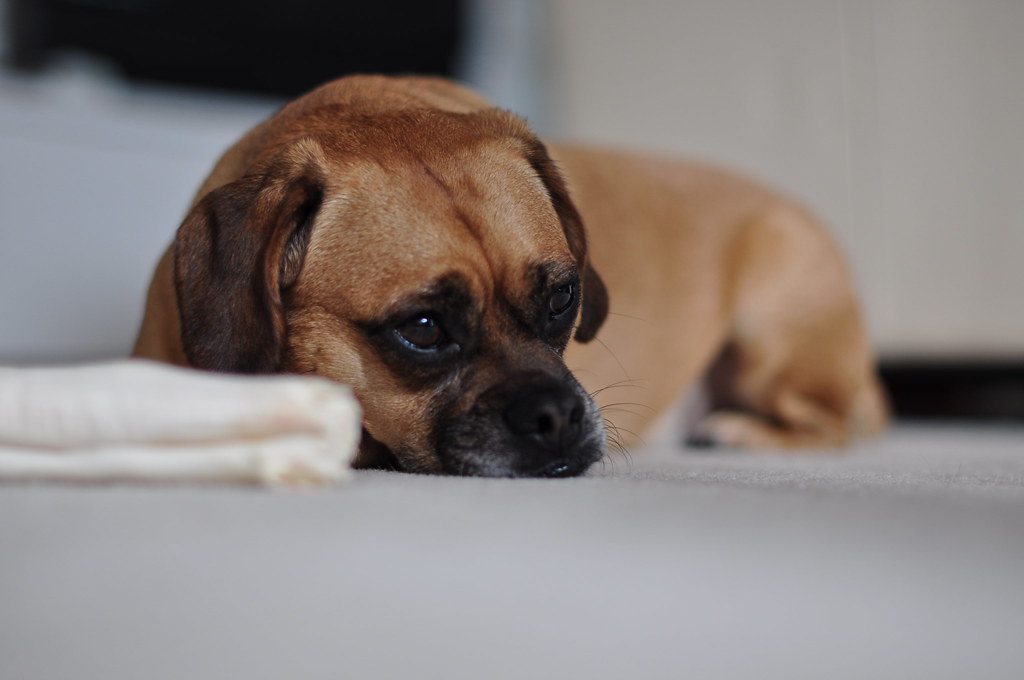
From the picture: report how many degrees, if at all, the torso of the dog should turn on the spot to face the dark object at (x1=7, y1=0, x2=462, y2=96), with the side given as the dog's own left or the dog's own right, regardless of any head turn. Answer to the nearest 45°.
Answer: approximately 135° to the dog's own right

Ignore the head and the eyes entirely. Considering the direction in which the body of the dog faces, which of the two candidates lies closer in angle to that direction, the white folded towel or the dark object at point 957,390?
the white folded towel

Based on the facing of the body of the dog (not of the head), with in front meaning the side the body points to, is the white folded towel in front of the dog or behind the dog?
in front

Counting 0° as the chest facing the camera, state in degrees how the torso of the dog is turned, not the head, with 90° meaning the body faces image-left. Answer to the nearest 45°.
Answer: approximately 45°

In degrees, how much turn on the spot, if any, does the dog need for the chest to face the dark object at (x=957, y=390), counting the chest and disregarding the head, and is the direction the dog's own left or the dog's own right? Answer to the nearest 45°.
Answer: approximately 180°
